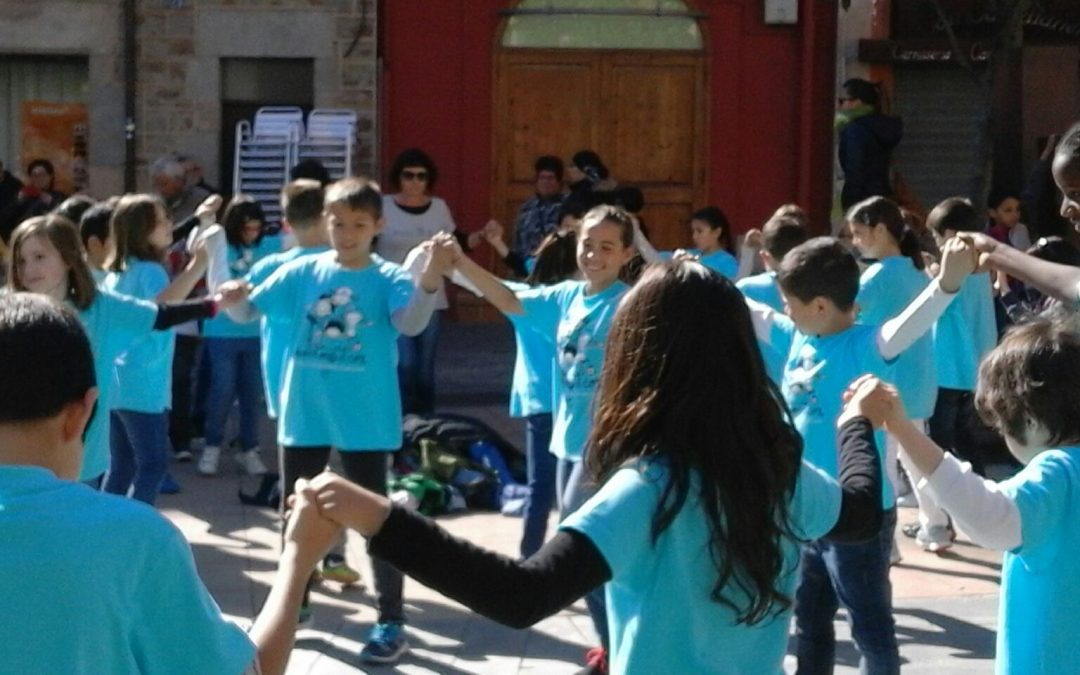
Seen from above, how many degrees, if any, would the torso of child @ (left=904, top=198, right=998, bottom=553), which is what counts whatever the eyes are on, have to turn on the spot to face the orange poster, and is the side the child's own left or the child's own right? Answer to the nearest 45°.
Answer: approximately 45° to the child's own right

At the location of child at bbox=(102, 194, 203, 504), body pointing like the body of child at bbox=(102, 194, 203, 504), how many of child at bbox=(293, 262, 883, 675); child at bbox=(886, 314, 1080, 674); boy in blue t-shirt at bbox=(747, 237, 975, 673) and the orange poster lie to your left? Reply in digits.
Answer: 1

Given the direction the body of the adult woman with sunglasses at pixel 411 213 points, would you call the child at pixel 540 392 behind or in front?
in front

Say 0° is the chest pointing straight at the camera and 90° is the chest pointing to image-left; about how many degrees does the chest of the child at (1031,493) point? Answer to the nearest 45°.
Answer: approximately 135°

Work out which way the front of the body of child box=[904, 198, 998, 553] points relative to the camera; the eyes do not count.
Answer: to the viewer's left

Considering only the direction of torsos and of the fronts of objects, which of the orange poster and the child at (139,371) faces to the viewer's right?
the child

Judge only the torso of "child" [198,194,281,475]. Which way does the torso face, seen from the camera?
toward the camera

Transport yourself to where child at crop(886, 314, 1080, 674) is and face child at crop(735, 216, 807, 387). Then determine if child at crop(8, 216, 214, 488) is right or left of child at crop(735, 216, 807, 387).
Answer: left

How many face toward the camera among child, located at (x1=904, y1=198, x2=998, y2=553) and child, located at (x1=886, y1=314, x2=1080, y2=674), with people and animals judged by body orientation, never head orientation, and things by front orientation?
0

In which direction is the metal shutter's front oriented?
toward the camera

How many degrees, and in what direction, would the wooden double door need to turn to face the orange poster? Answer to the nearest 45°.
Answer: approximately 90° to its right

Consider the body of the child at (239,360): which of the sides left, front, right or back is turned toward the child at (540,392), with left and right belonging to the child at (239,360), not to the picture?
front

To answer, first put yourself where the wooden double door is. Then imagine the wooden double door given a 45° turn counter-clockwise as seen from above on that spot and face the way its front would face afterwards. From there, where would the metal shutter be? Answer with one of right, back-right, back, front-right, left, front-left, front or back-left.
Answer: front-left

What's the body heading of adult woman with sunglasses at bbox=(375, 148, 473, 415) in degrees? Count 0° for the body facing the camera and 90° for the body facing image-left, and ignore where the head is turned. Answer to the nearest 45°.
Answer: approximately 0°

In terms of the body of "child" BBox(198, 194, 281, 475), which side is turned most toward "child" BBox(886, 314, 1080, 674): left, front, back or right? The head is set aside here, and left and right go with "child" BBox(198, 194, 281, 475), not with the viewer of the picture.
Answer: front

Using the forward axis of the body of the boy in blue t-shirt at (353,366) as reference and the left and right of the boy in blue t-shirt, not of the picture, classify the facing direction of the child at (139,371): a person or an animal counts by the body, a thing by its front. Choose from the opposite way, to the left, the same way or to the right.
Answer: to the left

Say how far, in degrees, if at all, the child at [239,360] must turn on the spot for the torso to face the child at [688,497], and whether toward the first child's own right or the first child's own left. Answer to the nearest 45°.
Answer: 0° — they already face them
